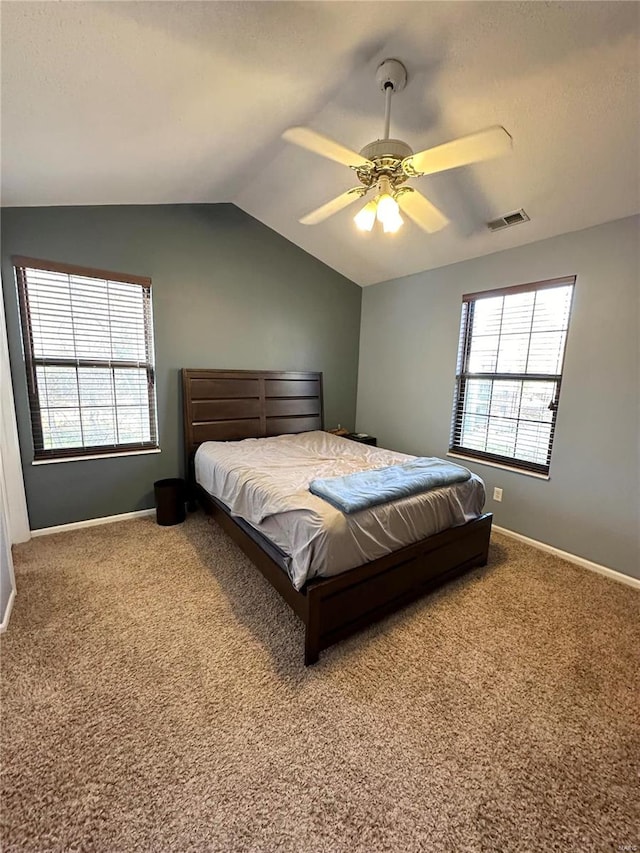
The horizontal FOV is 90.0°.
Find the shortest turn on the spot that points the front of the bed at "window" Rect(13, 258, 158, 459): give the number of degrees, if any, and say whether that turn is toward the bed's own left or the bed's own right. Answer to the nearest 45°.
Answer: approximately 135° to the bed's own right

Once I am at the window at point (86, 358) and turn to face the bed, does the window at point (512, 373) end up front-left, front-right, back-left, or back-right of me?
front-left

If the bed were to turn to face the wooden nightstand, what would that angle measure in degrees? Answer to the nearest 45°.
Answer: approximately 135° to its left

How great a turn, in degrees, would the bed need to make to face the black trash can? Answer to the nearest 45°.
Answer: approximately 180°

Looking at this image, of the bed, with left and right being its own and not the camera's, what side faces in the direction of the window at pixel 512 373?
left

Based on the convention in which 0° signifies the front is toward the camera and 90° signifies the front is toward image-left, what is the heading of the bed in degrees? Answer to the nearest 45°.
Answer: approximately 315°
